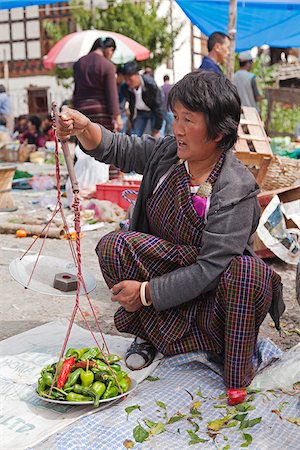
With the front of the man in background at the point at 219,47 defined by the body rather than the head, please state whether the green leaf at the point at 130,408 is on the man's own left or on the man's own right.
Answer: on the man's own right

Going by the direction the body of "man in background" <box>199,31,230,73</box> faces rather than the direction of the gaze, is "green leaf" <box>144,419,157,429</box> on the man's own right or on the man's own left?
on the man's own right

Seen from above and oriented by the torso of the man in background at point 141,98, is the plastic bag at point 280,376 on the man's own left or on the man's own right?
on the man's own left

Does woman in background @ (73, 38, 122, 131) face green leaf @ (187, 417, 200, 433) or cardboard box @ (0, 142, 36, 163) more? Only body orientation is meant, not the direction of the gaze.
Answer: the cardboard box

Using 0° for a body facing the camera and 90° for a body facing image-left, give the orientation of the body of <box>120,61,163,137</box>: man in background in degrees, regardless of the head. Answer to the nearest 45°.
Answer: approximately 45°

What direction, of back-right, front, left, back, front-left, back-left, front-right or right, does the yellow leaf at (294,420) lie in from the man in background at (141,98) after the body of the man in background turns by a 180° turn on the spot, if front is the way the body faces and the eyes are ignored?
back-right
